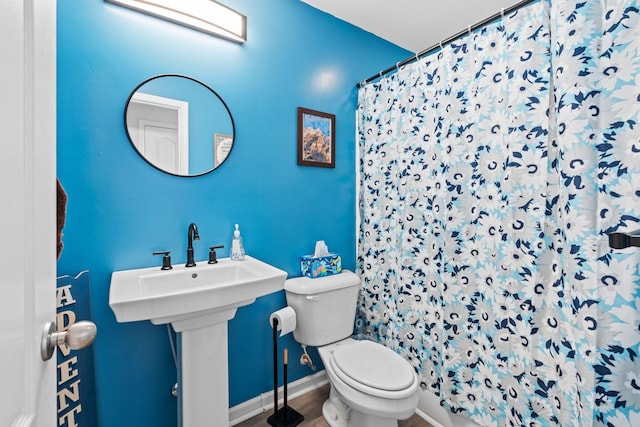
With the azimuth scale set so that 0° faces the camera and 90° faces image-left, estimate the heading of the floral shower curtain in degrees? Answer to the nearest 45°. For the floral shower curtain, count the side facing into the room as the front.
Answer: approximately 45°

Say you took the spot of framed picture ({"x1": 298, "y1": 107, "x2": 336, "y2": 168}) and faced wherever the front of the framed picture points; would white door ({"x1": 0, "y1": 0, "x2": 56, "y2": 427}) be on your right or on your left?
on your right

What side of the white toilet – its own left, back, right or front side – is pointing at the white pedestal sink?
right

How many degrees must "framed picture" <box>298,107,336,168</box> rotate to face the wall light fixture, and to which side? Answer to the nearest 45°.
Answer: approximately 90° to its right
